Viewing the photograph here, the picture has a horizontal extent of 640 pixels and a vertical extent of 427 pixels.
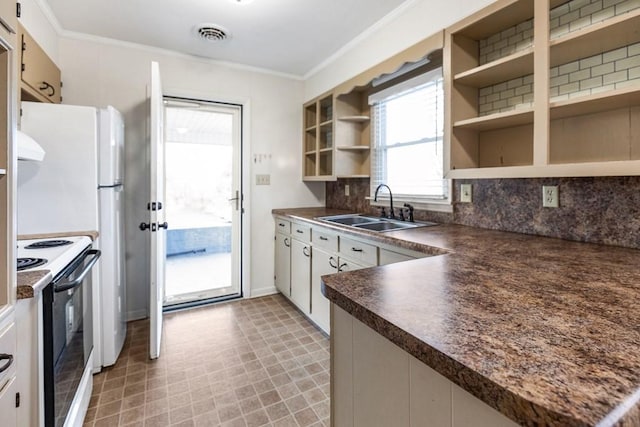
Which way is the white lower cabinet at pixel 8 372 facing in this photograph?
to the viewer's right

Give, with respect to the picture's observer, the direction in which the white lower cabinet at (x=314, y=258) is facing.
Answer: facing the viewer and to the left of the viewer

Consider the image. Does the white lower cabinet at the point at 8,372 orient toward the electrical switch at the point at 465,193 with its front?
yes

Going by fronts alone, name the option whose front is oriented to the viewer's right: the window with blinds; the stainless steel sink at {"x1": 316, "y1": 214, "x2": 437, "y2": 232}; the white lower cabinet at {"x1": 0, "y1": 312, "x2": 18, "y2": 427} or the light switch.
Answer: the white lower cabinet

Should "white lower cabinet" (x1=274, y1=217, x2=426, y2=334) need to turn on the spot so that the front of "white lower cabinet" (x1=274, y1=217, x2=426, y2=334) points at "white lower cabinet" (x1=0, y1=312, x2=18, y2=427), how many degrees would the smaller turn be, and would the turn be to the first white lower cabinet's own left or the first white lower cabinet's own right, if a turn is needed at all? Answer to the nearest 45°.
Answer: approximately 45° to the first white lower cabinet's own left

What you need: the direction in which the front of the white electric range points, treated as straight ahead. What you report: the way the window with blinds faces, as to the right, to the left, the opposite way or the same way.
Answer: the opposite way

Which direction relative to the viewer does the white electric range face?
to the viewer's right

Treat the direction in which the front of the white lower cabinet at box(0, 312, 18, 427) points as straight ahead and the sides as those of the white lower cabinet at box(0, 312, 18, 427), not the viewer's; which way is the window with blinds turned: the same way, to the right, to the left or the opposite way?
the opposite way

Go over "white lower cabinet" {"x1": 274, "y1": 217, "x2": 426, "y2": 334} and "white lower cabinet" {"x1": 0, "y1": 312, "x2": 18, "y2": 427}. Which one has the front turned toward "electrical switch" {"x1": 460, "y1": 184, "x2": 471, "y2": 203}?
"white lower cabinet" {"x1": 0, "y1": 312, "x2": 18, "y2": 427}

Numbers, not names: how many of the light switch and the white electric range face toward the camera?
1

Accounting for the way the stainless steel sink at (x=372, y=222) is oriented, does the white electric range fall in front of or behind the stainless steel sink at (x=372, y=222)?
in front

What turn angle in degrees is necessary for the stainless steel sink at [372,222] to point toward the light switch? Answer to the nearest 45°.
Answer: approximately 90° to its right

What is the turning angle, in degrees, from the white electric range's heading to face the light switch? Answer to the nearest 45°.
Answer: approximately 45° to its left

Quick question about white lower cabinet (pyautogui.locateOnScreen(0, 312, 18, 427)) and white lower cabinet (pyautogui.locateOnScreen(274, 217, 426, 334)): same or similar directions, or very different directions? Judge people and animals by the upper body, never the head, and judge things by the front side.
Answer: very different directions
